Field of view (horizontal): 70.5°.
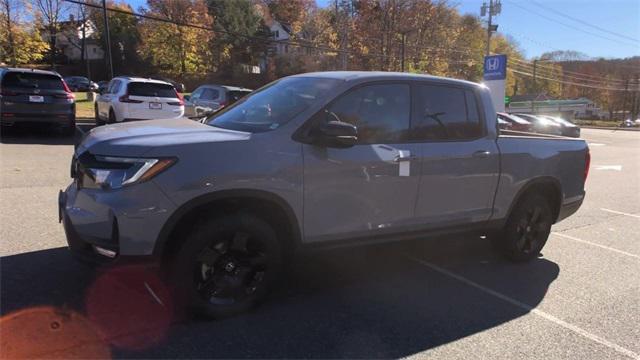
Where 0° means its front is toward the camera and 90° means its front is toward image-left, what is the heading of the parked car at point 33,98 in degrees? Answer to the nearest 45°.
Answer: approximately 180°

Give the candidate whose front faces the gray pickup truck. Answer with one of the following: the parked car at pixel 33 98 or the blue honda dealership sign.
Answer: the blue honda dealership sign

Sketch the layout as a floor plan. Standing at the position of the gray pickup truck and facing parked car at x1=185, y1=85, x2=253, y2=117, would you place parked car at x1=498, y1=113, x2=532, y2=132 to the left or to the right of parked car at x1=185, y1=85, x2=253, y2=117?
right

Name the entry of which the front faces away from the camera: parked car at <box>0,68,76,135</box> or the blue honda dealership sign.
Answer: the parked car

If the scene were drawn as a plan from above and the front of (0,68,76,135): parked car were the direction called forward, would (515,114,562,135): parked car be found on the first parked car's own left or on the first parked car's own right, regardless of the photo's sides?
on the first parked car's own right

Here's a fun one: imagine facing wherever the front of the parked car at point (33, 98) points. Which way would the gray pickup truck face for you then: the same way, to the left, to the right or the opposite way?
to the left

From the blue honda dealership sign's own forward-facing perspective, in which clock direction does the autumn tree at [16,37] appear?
The autumn tree is roughly at 3 o'clock from the blue honda dealership sign.

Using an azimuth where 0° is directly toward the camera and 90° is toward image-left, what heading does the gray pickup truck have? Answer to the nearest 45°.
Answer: approximately 45°

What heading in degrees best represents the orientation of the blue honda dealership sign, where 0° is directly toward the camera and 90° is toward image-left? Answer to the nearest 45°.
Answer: approximately 0°

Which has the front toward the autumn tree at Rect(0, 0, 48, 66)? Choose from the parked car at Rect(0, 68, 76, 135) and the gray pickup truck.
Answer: the parked car
